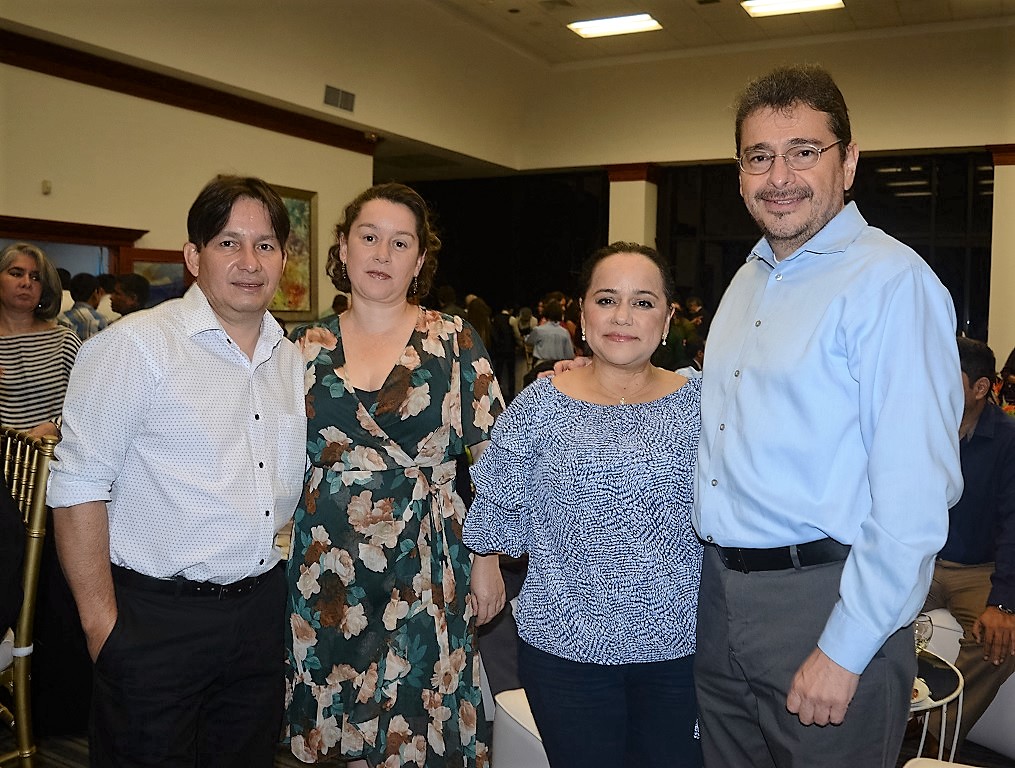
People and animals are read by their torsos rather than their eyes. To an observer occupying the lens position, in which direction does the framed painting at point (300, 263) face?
facing the viewer and to the right of the viewer

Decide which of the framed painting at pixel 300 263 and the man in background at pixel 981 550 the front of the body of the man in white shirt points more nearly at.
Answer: the man in background

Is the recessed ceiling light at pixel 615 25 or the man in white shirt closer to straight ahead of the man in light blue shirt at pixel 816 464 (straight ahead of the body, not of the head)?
the man in white shirt

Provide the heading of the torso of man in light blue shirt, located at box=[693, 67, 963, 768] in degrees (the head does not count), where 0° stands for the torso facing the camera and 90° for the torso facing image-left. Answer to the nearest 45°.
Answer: approximately 45°

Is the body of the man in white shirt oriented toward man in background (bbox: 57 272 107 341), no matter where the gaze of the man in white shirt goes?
no

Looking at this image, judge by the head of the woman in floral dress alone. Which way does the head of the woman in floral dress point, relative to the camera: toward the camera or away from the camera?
toward the camera

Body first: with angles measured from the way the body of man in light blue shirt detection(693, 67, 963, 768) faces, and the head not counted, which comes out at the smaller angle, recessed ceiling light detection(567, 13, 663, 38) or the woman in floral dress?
the woman in floral dress

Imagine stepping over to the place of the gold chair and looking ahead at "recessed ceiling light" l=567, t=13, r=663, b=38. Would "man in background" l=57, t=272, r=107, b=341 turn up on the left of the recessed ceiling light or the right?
left

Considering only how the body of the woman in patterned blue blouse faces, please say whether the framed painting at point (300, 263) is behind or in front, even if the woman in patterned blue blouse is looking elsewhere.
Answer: behind

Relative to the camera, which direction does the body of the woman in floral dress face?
toward the camera

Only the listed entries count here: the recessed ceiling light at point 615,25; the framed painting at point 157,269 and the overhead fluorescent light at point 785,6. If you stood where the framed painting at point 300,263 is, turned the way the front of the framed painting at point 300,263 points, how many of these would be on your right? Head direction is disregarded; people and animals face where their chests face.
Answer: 1

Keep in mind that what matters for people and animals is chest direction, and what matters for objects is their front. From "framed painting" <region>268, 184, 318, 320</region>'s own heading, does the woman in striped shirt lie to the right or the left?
on its right

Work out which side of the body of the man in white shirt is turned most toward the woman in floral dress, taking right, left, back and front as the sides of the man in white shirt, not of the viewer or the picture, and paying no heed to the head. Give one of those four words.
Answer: left

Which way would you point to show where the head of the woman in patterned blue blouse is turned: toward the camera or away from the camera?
toward the camera

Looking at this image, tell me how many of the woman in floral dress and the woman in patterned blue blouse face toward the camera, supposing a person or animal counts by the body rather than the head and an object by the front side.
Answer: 2
